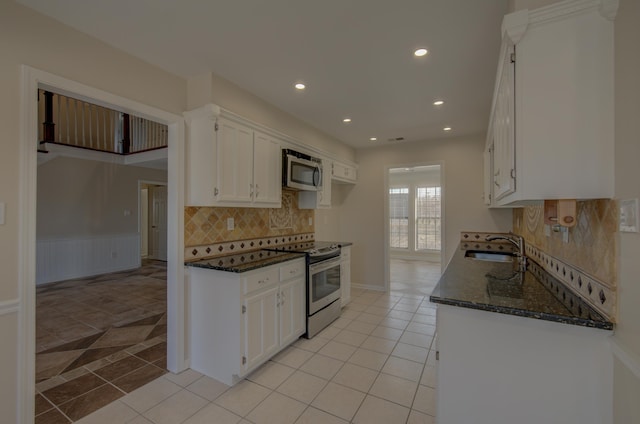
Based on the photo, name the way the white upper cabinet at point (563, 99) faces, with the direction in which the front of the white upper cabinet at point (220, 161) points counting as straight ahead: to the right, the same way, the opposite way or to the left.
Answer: the opposite way

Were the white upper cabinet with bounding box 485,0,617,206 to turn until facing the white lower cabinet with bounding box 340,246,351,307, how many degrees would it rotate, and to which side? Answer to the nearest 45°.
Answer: approximately 45° to its right

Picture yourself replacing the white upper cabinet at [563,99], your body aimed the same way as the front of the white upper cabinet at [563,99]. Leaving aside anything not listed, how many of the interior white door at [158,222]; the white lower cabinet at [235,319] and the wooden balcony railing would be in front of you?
3

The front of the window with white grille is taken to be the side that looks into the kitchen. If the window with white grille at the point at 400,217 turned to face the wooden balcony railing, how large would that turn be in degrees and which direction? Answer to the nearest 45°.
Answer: approximately 45° to its right

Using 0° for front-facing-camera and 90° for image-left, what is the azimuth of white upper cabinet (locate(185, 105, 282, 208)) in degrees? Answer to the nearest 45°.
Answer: approximately 315°

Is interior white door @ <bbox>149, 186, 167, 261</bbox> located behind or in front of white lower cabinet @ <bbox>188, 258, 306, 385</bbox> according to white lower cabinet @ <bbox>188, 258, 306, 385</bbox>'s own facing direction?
behind

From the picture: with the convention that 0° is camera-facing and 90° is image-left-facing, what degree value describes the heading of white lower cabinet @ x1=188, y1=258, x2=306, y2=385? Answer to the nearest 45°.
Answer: approximately 315°

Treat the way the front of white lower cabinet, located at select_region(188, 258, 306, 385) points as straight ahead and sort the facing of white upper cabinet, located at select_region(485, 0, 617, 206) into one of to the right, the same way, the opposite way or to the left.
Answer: the opposite way

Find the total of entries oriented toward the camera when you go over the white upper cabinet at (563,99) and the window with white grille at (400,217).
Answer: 1

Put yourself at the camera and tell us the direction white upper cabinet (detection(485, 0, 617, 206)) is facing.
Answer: facing to the left of the viewer

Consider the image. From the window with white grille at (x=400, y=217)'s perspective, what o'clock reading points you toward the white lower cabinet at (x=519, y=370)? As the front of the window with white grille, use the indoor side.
The white lower cabinet is roughly at 12 o'clock from the window with white grille.

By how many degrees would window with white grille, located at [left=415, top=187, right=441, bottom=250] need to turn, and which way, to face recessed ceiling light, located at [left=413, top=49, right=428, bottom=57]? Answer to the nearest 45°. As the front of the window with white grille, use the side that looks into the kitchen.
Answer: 0° — it already faces it
